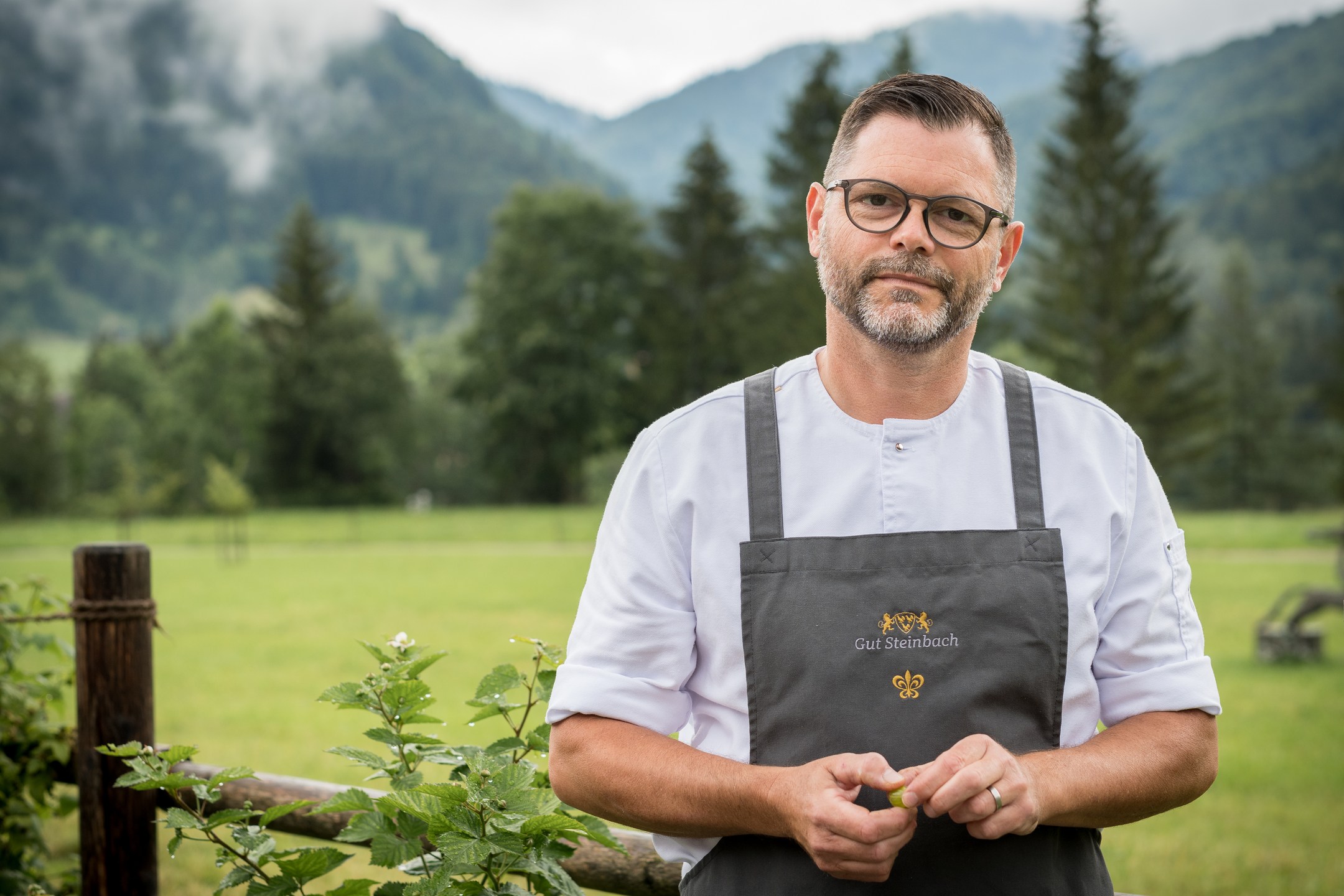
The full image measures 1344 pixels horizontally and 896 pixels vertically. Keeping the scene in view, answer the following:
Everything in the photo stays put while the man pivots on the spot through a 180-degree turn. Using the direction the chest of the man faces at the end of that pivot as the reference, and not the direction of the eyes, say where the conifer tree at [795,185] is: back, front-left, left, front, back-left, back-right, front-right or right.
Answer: front

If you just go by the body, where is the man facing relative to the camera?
toward the camera

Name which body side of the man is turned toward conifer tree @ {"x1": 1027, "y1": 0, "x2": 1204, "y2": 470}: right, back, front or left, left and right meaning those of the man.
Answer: back

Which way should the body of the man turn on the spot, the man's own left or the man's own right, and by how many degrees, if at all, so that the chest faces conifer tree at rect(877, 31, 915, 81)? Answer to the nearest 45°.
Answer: approximately 180°

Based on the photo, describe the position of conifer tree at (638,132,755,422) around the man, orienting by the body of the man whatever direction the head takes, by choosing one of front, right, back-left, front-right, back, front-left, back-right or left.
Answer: back

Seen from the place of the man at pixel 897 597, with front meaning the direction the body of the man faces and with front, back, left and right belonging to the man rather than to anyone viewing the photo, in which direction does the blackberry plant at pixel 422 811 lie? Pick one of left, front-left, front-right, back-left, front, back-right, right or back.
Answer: right
